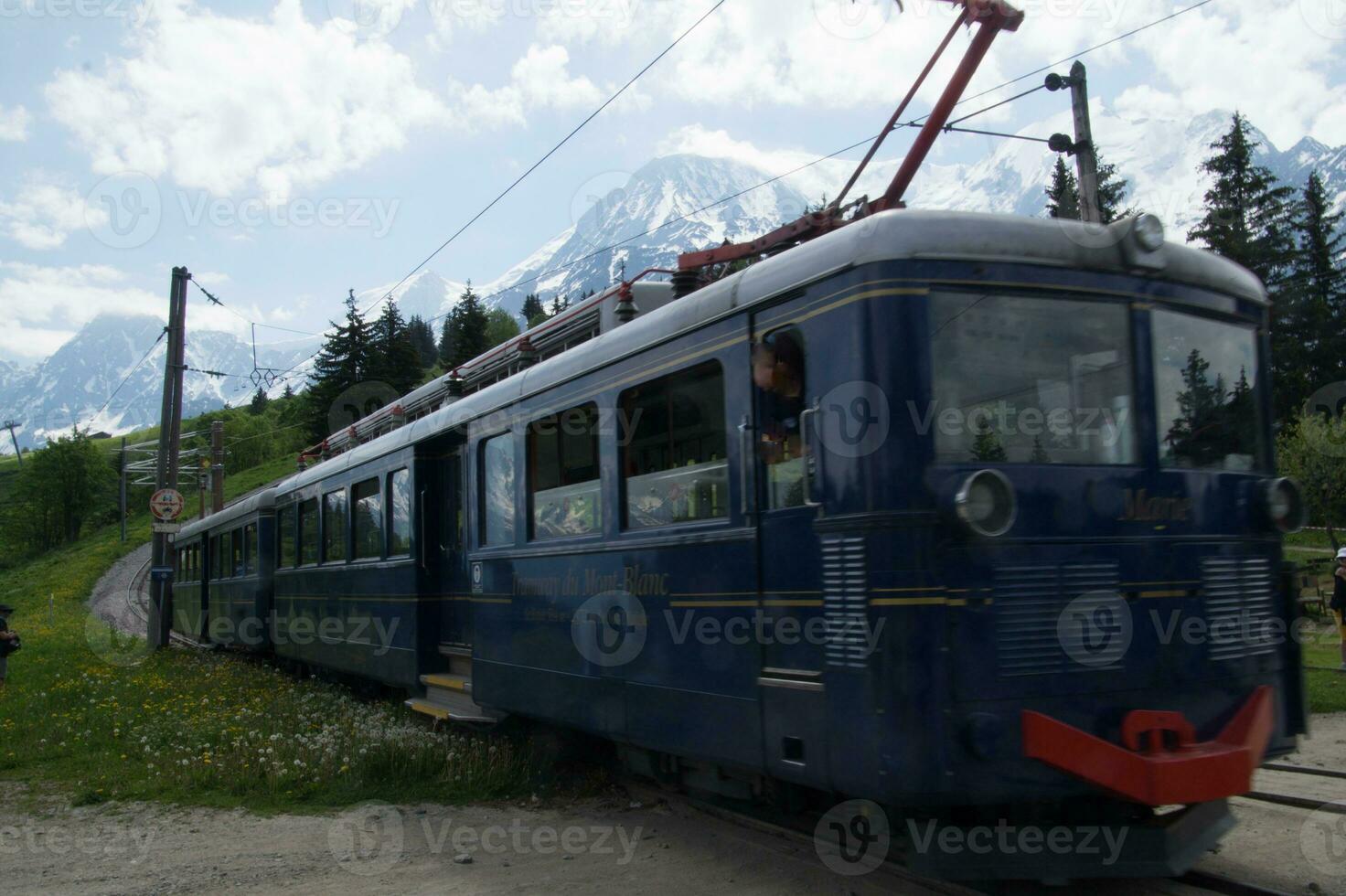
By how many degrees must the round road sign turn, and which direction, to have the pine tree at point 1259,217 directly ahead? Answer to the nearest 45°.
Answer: approximately 90° to its left

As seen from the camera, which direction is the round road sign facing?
toward the camera

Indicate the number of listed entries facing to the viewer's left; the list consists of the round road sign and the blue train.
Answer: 0

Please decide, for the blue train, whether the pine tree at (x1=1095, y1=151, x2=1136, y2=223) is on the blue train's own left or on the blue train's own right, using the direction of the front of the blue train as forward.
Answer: on the blue train's own left

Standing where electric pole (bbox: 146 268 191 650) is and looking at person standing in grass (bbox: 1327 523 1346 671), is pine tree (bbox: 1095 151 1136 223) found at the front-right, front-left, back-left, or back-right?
front-left

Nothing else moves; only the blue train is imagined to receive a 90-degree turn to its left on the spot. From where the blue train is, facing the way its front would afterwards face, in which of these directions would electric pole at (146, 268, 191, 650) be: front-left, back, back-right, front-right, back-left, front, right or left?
left

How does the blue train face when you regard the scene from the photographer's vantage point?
facing the viewer and to the right of the viewer

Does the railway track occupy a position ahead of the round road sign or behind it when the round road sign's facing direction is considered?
ahead

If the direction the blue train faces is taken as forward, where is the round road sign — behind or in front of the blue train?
behind

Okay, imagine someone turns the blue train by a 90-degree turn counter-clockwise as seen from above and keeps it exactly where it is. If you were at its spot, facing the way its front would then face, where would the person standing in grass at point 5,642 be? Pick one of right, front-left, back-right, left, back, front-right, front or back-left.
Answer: left

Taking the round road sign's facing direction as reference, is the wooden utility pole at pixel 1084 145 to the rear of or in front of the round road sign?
in front

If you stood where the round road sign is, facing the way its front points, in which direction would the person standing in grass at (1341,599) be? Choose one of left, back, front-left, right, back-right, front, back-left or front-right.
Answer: front-left

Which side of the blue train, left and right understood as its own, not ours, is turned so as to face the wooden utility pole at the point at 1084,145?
left

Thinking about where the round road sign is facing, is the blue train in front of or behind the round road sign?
in front
